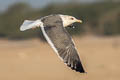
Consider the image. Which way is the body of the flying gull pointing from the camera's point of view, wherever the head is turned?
to the viewer's right
